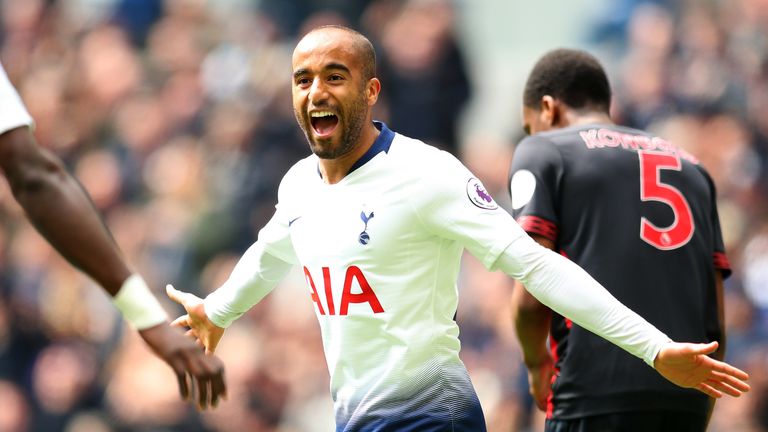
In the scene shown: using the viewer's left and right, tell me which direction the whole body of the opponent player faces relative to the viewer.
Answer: facing away from the viewer and to the left of the viewer

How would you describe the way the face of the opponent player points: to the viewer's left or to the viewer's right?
to the viewer's left
